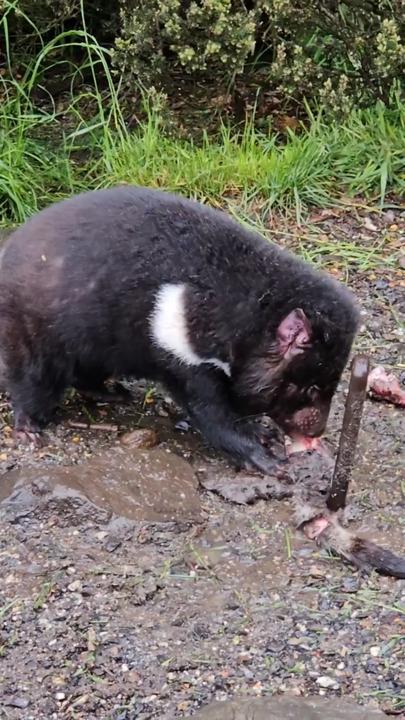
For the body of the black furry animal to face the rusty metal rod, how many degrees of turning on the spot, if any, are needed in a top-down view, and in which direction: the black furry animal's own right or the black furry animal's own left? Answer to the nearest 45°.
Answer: approximately 45° to the black furry animal's own right

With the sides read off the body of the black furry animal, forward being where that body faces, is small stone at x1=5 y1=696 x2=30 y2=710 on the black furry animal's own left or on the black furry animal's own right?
on the black furry animal's own right

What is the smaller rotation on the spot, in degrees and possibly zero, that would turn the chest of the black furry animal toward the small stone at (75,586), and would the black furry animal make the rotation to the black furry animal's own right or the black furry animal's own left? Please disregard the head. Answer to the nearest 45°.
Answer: approximately 90° to the black furry animal's own right

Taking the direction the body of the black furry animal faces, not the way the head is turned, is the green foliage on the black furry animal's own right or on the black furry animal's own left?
on the black furry animal's own left

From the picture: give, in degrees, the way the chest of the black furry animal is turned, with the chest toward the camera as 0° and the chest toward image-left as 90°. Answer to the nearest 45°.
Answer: approximately 270°

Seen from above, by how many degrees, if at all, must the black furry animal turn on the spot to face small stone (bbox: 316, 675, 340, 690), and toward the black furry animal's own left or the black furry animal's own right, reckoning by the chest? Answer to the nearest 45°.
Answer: approximately 90° to the black furry animal's own right

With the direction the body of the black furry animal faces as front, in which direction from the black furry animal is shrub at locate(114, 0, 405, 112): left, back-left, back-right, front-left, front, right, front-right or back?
left

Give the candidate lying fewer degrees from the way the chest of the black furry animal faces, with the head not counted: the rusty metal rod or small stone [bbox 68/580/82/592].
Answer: the rusty metal rod
